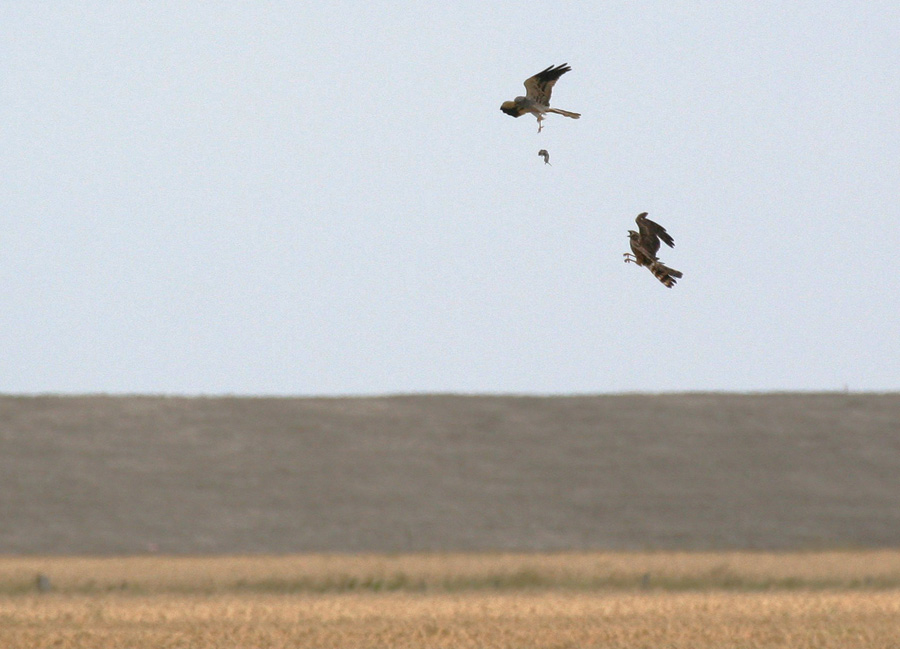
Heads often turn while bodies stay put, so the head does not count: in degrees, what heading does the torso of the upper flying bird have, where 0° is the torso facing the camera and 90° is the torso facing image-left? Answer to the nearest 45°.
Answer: approximately 90°
